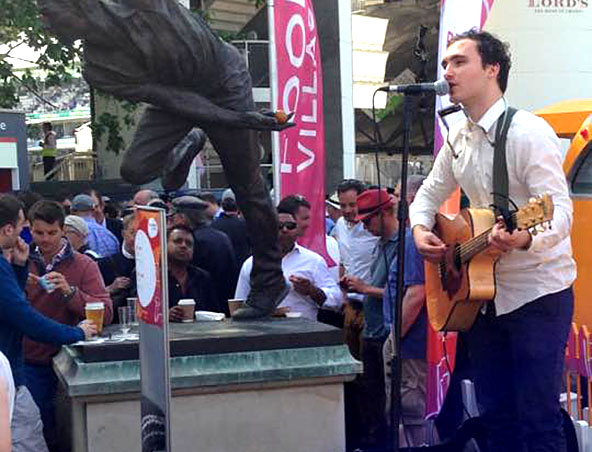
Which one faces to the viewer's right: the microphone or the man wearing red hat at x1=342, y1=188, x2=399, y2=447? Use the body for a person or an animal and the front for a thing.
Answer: the microphone

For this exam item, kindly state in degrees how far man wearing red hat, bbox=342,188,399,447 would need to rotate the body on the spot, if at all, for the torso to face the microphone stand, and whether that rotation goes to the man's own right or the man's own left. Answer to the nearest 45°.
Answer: approximately 90° to the man's own left

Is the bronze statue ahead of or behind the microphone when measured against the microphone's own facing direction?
behind

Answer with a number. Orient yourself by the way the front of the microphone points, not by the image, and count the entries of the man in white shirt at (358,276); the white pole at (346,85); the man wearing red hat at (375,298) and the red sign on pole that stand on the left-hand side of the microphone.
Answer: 3

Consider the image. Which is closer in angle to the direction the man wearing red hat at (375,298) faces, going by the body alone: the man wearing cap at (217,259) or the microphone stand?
the man wearing cap

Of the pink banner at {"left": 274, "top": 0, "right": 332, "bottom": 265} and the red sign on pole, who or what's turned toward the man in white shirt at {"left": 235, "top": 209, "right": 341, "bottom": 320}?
the pink banner

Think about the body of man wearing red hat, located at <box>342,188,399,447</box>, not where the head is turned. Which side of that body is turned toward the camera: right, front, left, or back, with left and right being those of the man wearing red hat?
left

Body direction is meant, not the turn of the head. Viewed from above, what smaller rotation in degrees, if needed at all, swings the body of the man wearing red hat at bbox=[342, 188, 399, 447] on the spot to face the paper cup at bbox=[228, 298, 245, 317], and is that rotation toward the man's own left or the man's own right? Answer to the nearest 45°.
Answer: approximately 45° to the man's own left

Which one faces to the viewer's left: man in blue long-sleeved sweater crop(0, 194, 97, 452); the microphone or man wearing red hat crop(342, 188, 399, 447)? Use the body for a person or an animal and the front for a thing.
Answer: the man wearing red hat

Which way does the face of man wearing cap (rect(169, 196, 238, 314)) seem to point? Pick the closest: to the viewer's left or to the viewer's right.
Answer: to the viewer's left

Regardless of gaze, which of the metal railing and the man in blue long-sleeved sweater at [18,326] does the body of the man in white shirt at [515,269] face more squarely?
the man in blue long-sleeved sweater

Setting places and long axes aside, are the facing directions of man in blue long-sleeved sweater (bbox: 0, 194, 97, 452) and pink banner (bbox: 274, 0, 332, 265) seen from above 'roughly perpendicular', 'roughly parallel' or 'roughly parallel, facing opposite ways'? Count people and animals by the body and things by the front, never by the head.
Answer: roughly perpendicular

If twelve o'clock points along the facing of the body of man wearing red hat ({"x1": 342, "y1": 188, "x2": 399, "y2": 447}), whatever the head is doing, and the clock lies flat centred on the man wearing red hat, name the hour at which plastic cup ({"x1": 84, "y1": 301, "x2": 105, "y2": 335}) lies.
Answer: The plastic cup is roughly at 11 o'clock from the man wearing red hat.

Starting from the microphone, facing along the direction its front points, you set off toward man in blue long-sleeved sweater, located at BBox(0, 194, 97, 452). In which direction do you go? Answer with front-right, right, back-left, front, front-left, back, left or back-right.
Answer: back
